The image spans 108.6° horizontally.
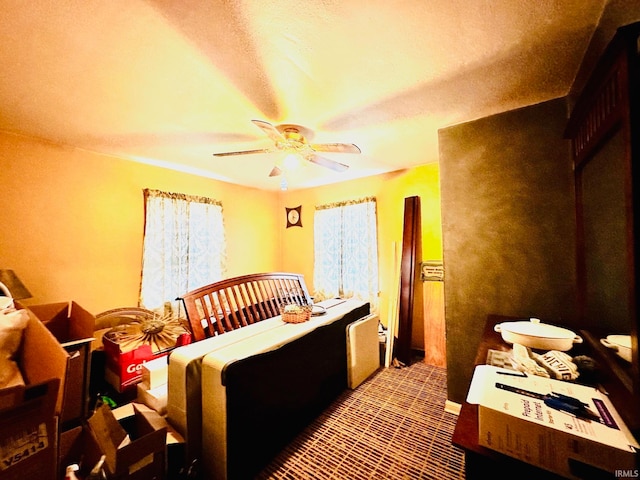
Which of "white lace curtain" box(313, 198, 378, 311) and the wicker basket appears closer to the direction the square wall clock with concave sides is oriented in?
the wicker basket

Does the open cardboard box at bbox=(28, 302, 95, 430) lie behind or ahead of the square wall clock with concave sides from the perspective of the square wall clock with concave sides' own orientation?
ahead

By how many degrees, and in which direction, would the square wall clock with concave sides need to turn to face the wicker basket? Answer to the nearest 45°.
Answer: approximately 45° to its left

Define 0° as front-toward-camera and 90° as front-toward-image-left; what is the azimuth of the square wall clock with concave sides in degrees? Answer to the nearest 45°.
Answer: approximately 45°

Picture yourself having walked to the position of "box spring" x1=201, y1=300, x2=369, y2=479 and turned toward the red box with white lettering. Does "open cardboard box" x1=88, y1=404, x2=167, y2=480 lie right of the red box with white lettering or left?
left

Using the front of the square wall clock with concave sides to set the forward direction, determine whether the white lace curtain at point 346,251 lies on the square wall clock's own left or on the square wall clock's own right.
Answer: on the square wall clock's own left

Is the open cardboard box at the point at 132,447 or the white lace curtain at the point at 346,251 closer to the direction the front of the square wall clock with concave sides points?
the open cardboard box

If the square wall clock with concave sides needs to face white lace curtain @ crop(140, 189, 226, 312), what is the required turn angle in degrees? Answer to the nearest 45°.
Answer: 0° — it already faces it

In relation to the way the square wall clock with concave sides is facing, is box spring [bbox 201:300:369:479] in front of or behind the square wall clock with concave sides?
in front
